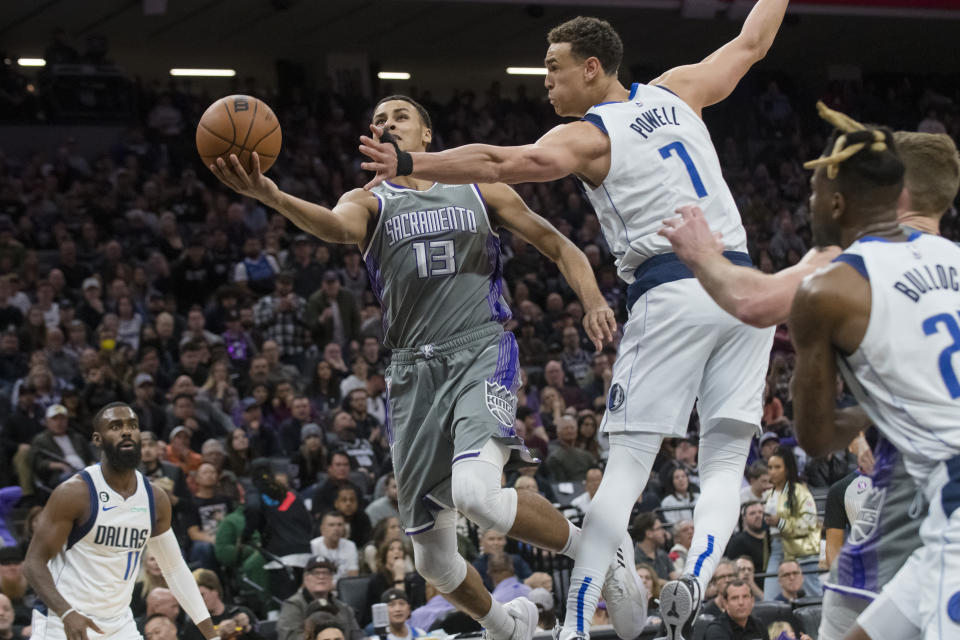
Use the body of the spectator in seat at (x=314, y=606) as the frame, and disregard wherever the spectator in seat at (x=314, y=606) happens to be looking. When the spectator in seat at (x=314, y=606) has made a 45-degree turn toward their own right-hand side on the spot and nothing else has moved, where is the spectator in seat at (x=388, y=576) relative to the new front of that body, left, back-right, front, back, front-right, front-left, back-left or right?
back

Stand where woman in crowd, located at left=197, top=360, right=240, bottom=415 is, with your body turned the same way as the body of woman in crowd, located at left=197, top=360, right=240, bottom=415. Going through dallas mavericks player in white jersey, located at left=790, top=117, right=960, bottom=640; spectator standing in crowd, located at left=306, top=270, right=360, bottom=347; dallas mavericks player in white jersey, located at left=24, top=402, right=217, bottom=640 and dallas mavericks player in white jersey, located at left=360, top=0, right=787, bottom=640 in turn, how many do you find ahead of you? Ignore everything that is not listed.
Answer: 3

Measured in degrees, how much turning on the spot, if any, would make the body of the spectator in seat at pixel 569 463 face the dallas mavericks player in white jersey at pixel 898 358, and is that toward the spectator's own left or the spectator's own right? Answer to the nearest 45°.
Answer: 0° — they already face them

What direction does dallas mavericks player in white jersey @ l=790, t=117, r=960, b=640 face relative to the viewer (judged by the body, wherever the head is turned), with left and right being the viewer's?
facing away from the viewer and to the left of the viewer

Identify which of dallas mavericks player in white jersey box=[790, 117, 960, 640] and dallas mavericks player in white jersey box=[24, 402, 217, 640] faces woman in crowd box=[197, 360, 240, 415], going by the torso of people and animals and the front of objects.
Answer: dallas mavericks player in white jersey box=[790, 117, 960, 640]

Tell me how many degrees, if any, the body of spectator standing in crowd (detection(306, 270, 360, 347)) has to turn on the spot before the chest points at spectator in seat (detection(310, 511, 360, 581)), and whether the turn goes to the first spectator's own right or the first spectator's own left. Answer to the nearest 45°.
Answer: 0° — they already face them

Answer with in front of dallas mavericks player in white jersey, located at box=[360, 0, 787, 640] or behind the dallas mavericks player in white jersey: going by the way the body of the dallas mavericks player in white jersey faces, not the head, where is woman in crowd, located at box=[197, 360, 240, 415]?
in front

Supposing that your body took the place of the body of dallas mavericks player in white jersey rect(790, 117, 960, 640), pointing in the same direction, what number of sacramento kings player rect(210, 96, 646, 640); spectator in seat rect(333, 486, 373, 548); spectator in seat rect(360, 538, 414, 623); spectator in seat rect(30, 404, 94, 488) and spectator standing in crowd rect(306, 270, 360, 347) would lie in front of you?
5

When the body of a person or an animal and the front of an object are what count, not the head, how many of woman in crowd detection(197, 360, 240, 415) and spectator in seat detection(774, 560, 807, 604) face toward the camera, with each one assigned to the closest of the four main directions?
2

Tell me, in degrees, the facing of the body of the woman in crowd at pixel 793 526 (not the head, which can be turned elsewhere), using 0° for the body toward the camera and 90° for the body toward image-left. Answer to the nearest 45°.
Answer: approximately 45°

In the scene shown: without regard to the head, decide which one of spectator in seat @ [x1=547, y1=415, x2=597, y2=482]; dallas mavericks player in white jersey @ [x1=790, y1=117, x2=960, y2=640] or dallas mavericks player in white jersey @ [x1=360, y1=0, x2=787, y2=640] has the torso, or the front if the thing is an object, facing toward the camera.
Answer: the spectator in seat

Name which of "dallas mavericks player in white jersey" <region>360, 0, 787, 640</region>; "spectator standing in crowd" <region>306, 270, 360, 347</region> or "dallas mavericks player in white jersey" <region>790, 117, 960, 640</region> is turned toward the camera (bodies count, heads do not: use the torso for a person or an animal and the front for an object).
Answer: the spectator standing in crowd

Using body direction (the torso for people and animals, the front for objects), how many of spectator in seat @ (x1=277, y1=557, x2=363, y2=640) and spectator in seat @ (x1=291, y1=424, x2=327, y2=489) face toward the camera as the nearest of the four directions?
2
